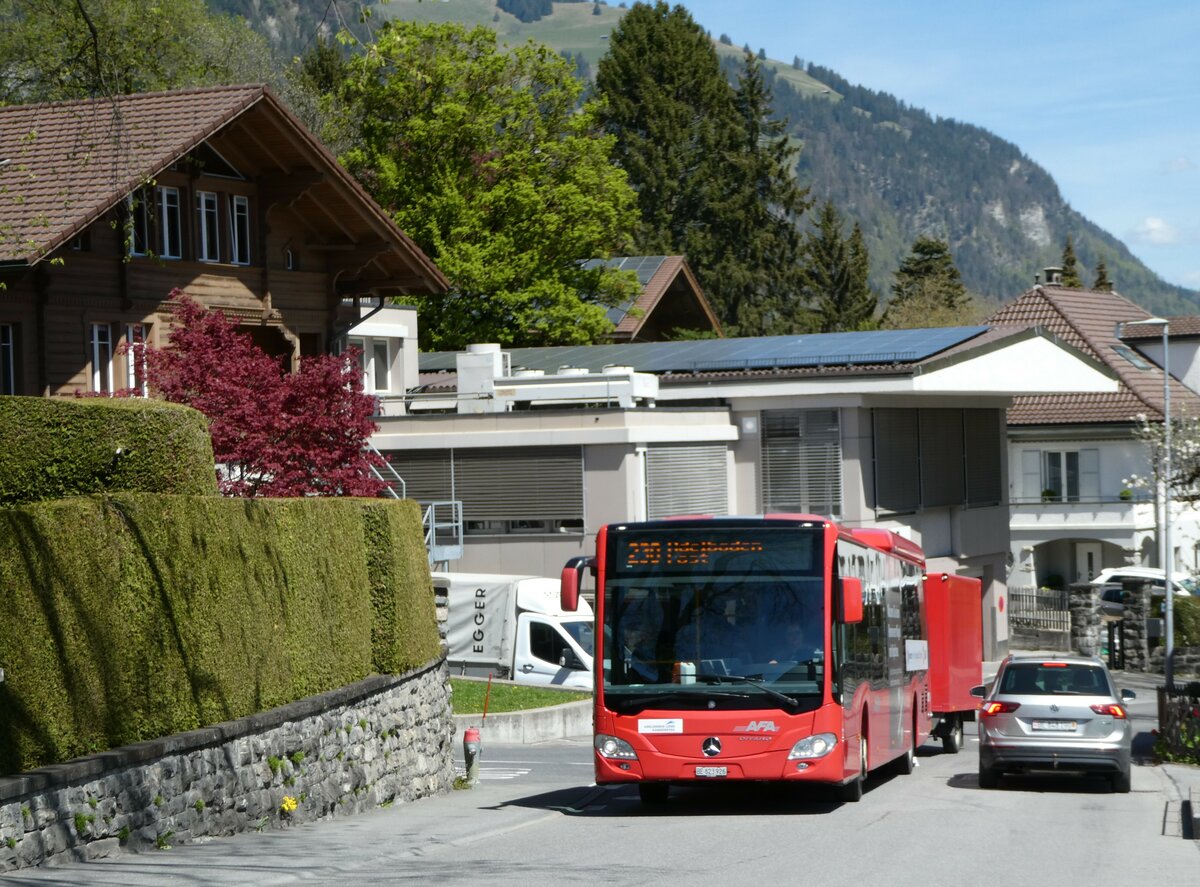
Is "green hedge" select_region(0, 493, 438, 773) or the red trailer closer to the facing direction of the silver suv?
the red trailer

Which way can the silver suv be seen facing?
away from the camera

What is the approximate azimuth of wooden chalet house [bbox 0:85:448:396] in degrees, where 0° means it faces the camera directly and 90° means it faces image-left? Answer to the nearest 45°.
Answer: approximately 315°

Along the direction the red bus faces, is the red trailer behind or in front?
behind

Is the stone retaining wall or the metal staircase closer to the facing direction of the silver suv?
the metal staircase

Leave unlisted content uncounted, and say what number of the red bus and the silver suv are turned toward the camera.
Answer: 1

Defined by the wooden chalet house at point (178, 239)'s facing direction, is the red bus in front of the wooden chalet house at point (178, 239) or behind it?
in front

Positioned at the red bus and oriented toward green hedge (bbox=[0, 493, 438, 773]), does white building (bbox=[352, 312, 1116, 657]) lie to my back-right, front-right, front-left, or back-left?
back-right

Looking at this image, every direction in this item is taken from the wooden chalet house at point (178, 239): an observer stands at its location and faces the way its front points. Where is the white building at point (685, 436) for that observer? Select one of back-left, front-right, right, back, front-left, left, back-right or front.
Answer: left

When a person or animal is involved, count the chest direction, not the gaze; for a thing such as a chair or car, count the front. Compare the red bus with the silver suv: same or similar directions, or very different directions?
very different directions

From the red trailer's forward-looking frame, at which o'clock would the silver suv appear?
The silver suv is roughly at 10 o'clock from the red trailer.

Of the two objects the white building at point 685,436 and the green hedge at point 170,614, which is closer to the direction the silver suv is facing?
the white building
